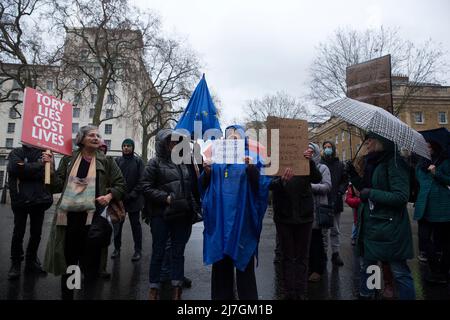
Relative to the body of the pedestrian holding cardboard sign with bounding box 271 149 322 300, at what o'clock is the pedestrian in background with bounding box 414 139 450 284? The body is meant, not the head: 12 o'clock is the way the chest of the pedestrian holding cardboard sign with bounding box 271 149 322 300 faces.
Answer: the pedestrian in background with bounding box 414 139 450 284 is roughly at 8 o'clock from the pedestrian holding cardboard sign with bounding box 271 149 322 300.

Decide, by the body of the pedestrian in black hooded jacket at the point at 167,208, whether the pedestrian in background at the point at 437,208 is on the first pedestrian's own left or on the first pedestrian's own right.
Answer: on the first pedestrian's own left

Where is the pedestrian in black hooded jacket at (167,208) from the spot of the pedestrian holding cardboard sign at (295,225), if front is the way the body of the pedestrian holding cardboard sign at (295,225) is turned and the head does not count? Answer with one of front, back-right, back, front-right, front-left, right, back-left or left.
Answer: right

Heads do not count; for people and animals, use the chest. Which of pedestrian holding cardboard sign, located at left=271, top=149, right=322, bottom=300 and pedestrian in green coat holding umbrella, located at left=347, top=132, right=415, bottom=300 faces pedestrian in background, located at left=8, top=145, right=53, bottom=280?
pedestrian in green coat holding umbrella, located at left=347, top=132, right=415, bottom=300

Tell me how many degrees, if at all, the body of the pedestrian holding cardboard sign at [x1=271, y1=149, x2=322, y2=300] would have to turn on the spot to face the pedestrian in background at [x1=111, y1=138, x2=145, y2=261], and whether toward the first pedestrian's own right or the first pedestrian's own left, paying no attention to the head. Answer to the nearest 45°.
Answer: approximately 135° to the first pedestrian's own right
